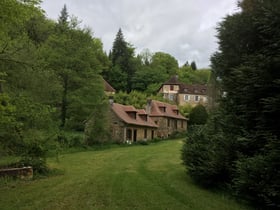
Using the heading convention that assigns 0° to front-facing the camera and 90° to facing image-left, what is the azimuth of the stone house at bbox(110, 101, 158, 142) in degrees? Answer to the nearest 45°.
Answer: approximately 315°

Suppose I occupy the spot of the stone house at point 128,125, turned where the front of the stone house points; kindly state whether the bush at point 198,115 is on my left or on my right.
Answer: on my left

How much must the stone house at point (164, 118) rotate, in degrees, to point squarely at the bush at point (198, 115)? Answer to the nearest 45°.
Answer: approximately 90° to its left

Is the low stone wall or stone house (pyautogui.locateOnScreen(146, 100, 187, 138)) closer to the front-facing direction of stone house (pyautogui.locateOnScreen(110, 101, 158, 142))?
the low stone wall

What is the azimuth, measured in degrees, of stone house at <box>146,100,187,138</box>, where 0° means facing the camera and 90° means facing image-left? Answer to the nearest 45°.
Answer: approximately 315°

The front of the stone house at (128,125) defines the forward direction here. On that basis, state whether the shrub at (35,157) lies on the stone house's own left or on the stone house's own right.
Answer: on the stone house's own right

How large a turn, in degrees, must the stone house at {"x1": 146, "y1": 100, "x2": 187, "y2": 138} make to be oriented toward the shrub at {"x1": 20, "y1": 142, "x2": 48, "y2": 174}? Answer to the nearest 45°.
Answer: approximately 45° to its right
